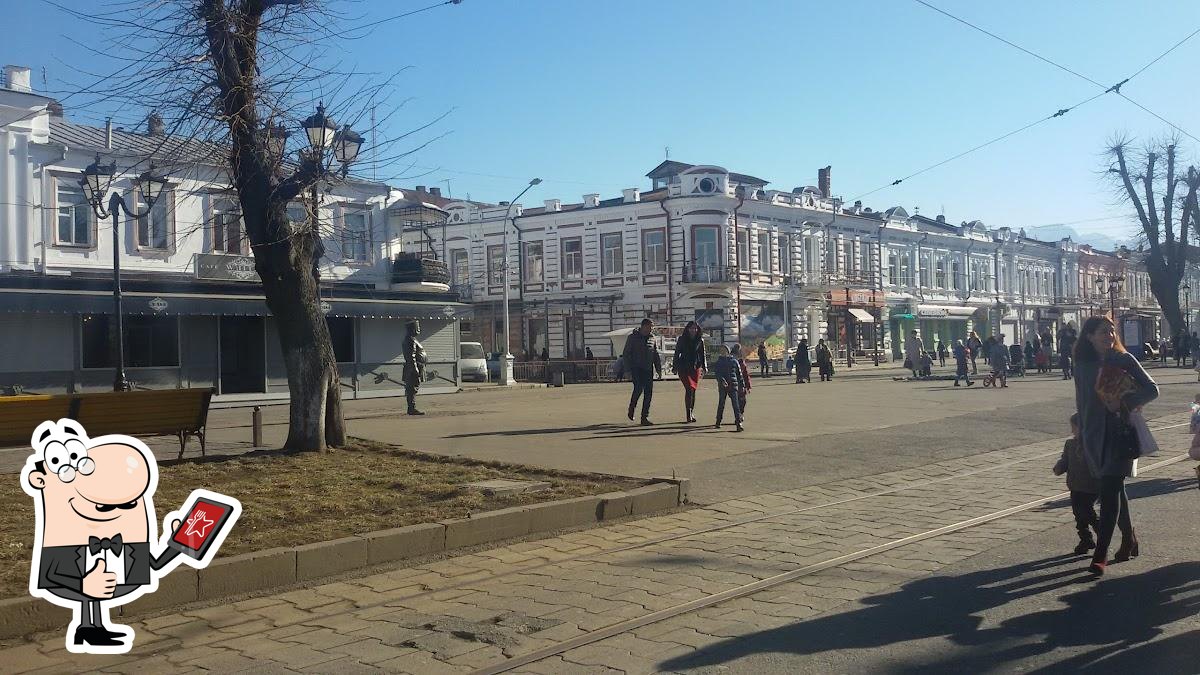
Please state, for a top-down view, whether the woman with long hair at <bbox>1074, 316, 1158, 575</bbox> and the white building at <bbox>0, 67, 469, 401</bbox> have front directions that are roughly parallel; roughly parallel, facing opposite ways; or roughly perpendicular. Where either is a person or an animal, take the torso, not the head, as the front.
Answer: roughly perpendicular

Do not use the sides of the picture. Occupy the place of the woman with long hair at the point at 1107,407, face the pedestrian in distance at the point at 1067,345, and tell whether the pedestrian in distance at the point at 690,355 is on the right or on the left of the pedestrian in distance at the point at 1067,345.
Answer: left

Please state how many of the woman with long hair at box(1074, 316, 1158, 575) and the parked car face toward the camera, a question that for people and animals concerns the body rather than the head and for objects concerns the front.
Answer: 2

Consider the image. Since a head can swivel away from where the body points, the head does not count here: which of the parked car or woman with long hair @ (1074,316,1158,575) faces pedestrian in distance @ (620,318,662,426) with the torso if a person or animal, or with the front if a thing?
the parked car

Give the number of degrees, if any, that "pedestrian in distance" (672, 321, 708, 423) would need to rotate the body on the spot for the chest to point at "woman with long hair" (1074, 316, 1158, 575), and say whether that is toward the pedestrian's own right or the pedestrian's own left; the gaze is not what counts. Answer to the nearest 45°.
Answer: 0° — they already face them

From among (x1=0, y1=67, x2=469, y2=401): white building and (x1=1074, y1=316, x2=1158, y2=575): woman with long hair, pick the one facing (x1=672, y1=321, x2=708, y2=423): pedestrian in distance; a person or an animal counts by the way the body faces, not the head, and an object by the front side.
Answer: the white building

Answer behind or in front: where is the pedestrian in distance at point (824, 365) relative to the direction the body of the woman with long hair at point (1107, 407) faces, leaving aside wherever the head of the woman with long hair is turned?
behind

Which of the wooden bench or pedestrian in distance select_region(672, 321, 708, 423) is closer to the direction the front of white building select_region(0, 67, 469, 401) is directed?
the pedestrian in distance

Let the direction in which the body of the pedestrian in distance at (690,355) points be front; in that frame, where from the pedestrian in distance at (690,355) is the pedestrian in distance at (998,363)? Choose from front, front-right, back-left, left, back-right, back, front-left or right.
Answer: back-left

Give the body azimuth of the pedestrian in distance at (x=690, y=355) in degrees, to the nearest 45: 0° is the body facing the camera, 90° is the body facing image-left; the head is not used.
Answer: approximately 0°
